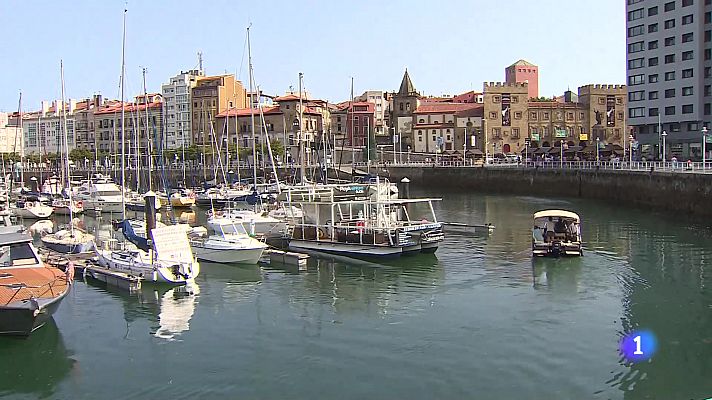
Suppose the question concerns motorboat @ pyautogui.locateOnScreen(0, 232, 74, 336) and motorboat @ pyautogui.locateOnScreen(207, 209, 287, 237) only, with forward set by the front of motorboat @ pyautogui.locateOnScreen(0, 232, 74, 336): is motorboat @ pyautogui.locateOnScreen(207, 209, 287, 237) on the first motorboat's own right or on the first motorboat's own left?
on the first motorboat's own left

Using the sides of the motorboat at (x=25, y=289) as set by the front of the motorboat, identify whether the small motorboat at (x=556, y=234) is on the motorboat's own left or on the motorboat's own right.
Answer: on the motorboat's own left
